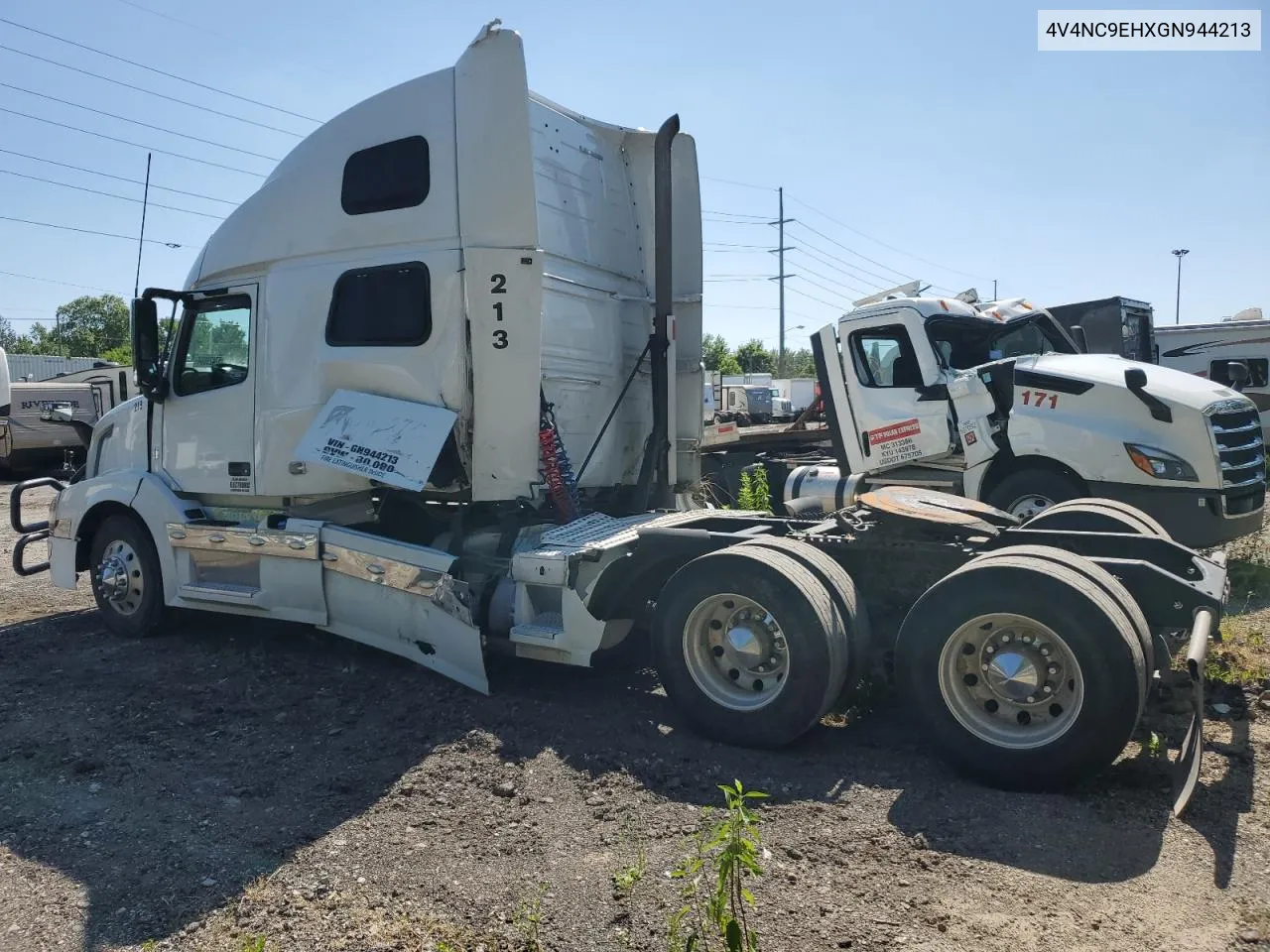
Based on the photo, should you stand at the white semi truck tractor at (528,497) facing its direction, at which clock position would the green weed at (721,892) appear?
The green weed is roughly at 7 o'clock from the white semi truck tractor.

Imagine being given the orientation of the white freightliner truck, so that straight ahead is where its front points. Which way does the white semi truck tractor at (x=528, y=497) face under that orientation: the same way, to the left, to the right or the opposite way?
the opposite way

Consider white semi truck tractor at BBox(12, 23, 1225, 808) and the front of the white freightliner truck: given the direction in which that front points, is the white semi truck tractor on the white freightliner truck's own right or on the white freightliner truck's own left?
on the white freightliner truck's own right

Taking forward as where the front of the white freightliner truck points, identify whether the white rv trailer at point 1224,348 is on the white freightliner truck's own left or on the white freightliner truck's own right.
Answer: on the white freightliner truck's own left

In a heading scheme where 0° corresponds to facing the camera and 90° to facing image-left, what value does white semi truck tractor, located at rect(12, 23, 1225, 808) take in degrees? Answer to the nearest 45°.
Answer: approximately 135°

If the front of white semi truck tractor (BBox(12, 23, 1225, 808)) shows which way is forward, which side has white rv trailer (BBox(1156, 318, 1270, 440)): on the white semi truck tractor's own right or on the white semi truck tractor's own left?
on the white semi truck tractor's own right

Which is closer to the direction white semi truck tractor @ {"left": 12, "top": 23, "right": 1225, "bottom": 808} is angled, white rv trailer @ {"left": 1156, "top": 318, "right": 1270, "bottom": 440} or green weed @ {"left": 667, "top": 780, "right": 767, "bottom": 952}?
the white rv trailer

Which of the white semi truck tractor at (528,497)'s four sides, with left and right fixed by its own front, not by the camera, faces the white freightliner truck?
right
